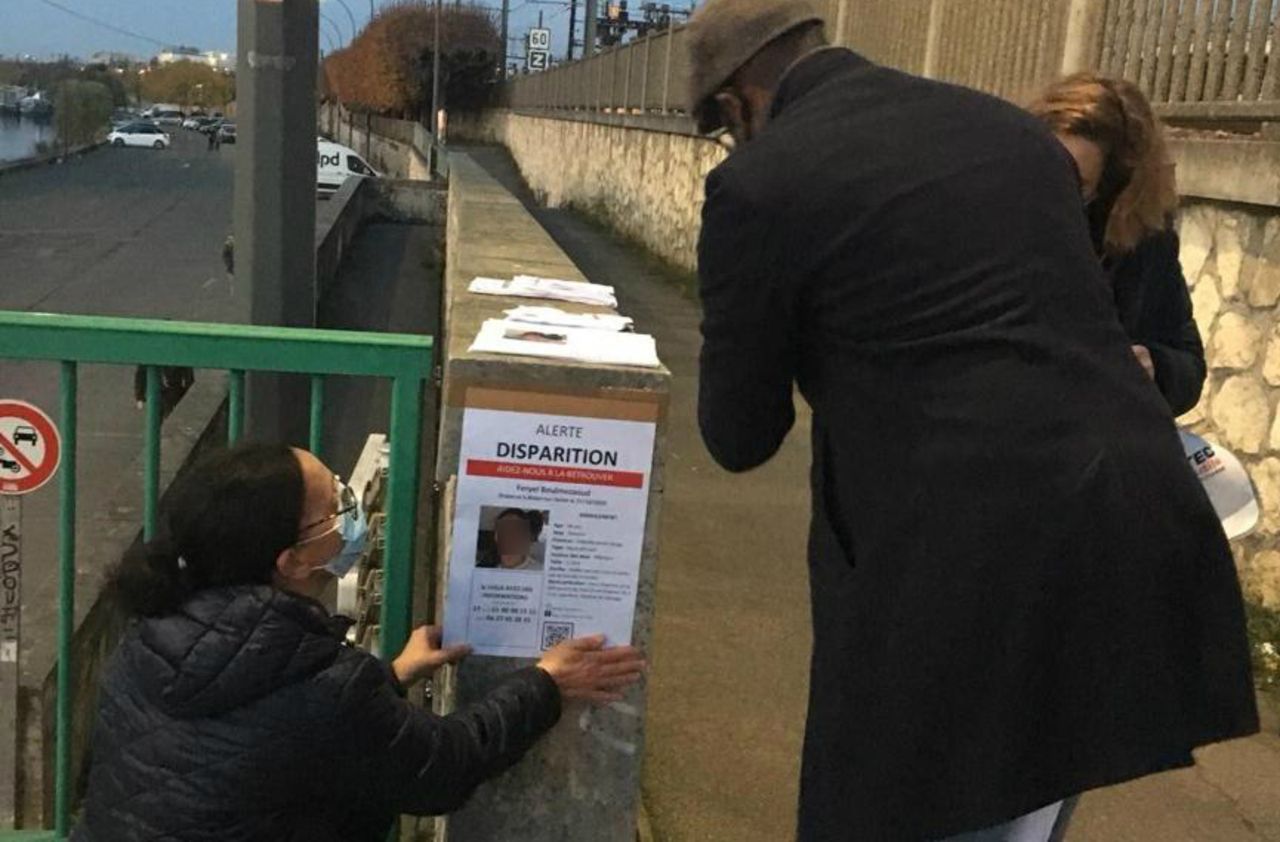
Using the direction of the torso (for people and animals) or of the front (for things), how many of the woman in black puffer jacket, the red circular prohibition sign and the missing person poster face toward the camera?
2

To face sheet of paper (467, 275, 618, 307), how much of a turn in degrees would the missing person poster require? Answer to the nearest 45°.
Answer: approximately 180°

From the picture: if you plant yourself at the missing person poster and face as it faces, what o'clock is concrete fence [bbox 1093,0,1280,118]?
The concrete fence is roughly at 7 o'clock from the missing person poster.

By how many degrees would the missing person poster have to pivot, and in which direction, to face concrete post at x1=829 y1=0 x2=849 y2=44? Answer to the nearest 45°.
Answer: approximately 180°

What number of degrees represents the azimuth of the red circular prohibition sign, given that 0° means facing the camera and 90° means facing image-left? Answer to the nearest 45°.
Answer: approximately 0°

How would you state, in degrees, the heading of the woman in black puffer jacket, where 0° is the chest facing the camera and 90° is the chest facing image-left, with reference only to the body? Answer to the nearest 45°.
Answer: approximately 225°

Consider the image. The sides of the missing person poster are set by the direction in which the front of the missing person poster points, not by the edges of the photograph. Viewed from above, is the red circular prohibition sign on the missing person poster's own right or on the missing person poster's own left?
on the missing person poster's own right

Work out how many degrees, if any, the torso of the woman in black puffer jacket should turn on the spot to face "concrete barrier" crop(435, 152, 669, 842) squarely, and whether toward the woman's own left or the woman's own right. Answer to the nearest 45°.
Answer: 0° — they already face it
